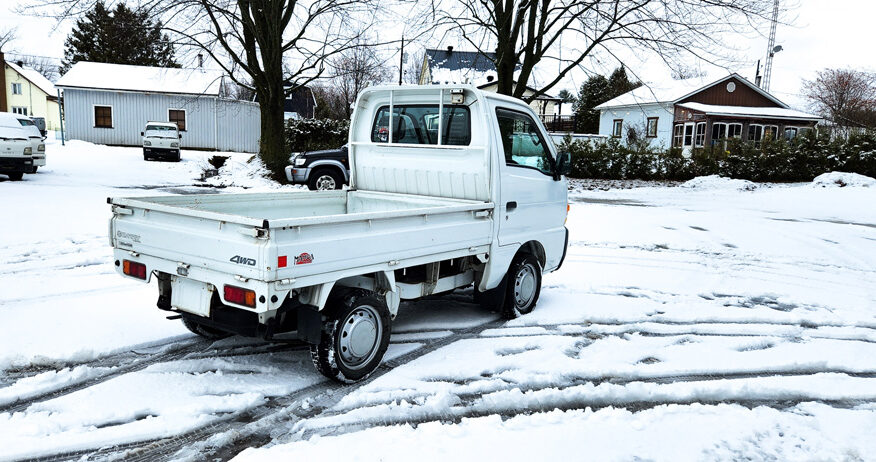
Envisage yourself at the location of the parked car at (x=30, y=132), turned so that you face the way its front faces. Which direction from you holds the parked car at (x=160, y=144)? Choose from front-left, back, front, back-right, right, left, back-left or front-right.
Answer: left

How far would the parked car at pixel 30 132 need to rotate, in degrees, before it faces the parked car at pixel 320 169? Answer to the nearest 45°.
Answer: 0° — it already faces it

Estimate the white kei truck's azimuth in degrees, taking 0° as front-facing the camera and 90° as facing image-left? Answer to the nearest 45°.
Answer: approximately 225°

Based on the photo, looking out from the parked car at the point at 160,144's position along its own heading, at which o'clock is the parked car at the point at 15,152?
the parked car at the point at 15,152 is roughly at 1 o'clock from the parked car at the point at 160,144.

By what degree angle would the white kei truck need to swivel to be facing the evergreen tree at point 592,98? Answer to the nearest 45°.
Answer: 0° — it already faces it

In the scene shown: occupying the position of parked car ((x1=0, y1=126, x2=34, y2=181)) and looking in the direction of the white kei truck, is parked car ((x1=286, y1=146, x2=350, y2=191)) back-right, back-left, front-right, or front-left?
front-left

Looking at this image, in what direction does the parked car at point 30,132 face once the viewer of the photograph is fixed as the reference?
facing the viewer and to the right of the viewer

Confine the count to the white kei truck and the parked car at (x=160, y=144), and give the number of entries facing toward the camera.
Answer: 1

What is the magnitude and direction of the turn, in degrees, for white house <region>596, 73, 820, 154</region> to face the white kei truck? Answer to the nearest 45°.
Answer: approximately 45° to its right

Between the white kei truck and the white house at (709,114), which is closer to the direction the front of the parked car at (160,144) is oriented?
the white kei truck

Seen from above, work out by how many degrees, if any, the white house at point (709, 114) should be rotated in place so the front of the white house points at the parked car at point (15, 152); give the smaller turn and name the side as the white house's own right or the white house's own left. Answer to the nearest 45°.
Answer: approximately 90° to the white house's own right

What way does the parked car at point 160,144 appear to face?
toward the camera

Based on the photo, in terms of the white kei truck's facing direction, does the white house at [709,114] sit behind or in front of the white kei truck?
in front

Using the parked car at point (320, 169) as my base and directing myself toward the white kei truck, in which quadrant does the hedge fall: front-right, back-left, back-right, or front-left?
back-left

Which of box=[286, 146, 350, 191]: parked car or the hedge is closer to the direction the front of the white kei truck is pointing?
the hedge

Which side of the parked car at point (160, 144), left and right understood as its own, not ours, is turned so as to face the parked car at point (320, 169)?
front

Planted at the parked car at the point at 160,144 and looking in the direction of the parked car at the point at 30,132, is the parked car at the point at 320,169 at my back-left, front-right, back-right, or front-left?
front-left

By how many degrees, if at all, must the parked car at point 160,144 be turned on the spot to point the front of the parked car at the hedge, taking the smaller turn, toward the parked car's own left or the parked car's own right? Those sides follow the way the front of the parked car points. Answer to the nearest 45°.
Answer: approximately 45° to the parked car's own left

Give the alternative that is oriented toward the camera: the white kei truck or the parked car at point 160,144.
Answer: the parked car
